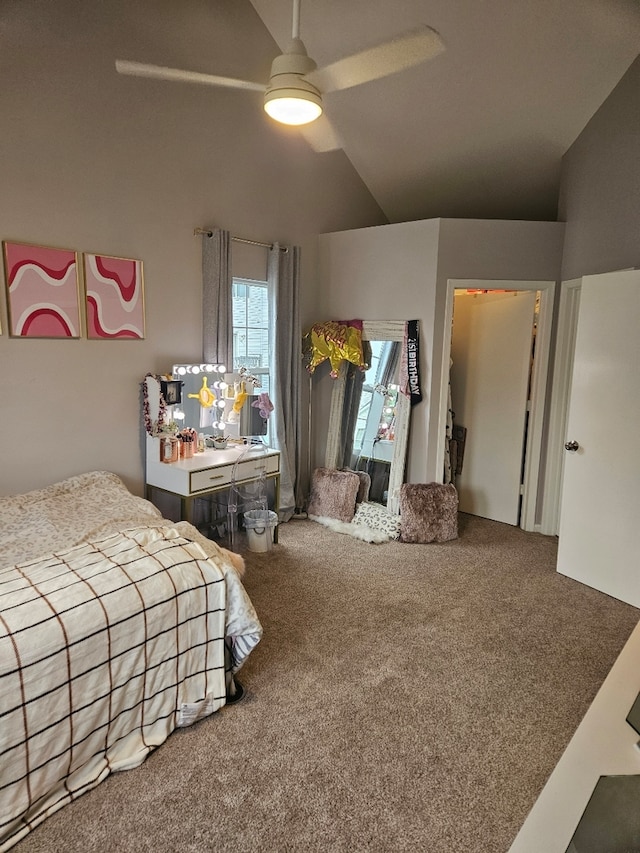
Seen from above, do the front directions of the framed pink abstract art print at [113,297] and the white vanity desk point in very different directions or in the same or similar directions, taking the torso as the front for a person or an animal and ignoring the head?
same or similar directions

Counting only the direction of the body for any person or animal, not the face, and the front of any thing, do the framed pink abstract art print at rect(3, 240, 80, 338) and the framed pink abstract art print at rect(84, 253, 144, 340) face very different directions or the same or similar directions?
same or similar directions

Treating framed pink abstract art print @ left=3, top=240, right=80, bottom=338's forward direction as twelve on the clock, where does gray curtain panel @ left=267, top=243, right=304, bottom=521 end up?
The gray curtain panel is roughly at 10 o'clock from the framed pink abstract art print.

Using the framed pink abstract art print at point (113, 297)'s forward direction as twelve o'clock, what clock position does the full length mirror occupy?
The full length mirror is roughly at 10 o'clock from the framed pink abstract art print.

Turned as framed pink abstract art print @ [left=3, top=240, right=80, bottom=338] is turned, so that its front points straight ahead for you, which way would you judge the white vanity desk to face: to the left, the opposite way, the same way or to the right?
the same way

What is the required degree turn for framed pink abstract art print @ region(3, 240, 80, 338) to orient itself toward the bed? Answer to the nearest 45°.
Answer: approximately 45° to its right

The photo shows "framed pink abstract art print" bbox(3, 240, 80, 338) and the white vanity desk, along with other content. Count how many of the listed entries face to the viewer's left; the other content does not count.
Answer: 0

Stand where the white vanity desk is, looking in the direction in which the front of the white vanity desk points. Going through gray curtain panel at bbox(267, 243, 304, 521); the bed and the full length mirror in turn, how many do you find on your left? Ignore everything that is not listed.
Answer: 2

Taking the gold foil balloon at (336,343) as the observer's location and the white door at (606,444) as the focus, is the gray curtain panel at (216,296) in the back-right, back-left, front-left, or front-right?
back-right

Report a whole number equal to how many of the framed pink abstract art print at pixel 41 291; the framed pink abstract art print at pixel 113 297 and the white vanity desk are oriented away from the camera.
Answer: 0

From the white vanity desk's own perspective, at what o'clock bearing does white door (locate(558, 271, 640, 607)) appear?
The white door is roughly at 11 o'clock from the white vanity desk.

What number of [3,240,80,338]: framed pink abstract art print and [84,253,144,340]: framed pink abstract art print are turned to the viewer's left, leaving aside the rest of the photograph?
0

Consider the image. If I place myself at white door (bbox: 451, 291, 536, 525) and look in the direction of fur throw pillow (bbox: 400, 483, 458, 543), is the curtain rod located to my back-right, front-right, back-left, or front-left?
front-right

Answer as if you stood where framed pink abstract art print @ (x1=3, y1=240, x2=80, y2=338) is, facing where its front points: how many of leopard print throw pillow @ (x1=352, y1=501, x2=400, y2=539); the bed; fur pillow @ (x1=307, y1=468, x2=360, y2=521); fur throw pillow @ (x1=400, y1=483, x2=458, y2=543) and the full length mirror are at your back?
0

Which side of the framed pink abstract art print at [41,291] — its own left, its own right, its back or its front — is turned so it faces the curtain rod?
left

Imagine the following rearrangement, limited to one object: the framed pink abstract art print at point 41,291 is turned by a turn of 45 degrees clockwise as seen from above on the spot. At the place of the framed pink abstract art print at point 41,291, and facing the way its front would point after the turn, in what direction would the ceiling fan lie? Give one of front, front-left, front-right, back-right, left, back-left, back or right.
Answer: front-left

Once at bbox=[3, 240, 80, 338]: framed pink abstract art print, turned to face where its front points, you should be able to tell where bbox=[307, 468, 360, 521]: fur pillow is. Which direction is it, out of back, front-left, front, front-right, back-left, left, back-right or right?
front-left

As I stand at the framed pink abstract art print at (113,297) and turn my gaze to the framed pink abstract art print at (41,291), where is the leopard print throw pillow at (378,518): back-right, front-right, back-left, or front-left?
back-left

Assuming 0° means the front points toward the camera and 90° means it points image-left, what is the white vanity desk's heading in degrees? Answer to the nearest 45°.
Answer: approximately 315°

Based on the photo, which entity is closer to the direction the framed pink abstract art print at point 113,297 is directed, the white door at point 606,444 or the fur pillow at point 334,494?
the white door
